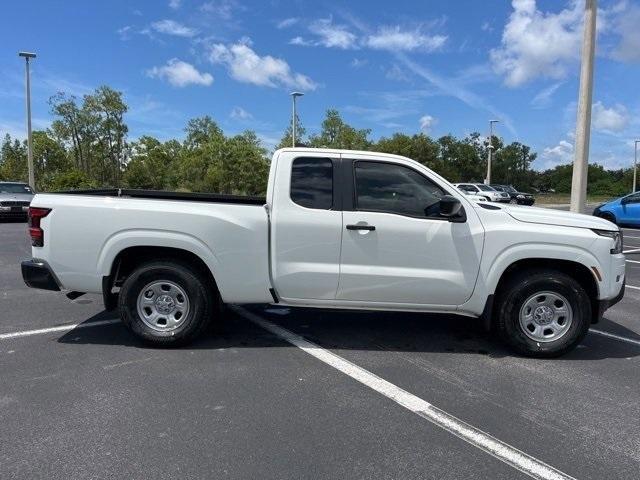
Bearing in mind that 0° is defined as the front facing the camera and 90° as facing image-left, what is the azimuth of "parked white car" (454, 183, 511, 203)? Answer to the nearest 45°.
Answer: approximately 315°

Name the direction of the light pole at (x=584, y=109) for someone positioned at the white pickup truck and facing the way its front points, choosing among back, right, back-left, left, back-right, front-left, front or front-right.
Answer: front-left

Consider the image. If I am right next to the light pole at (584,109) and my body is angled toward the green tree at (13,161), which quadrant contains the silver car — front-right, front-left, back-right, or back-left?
front-left

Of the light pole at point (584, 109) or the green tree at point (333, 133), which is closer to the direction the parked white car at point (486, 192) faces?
the light pole

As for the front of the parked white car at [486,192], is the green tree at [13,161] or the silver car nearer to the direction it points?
the silver car

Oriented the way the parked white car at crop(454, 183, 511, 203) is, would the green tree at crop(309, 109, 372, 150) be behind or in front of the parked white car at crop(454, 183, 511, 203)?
behind

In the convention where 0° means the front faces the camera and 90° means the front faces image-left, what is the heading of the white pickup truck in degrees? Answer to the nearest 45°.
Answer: approximately 270°

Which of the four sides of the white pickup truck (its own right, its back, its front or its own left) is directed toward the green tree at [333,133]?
left

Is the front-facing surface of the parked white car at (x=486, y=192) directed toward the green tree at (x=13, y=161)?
no

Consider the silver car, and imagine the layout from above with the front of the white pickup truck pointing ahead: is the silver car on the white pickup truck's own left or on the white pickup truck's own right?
on the white pickup truck's own left

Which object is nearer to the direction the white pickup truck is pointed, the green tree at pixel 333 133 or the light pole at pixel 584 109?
the light pole

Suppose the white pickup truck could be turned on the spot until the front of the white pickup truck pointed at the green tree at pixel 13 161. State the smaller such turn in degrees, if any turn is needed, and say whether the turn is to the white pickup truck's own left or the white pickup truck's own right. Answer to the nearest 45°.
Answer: approximately 135° to the white pickup truck's own left

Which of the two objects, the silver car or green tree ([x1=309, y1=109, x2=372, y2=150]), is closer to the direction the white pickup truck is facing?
the green tree

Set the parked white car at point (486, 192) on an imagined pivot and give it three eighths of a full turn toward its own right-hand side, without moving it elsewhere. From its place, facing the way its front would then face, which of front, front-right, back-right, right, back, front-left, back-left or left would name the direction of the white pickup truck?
left
